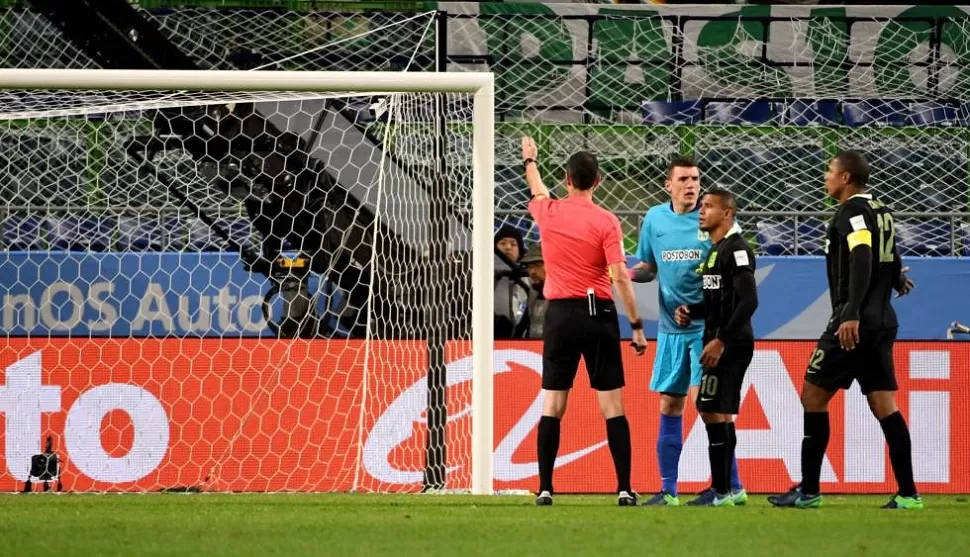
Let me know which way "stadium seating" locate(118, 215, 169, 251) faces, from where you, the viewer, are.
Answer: facing the viewer

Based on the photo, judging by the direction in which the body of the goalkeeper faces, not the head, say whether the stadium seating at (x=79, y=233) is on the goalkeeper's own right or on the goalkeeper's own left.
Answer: on the goalkeeper's own right

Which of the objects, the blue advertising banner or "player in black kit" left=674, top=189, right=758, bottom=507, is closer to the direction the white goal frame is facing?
the player in black kit

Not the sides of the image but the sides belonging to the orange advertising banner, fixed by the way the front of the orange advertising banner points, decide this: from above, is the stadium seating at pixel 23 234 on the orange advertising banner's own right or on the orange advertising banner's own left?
on the orange advertising banner's own right

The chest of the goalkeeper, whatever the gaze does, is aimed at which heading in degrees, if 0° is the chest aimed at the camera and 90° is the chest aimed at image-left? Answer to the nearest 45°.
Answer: approximately 0°

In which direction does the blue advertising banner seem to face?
toward the camera

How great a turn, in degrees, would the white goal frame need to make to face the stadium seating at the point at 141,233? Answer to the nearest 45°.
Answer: approximately 180°

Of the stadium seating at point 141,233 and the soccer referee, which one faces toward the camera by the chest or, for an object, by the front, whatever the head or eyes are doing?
the stadium seating

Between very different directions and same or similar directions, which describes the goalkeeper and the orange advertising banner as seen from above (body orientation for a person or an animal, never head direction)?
same or similar directions

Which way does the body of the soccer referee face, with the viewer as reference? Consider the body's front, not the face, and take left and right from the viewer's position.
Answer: facing away from the viewer

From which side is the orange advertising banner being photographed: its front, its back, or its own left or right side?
front

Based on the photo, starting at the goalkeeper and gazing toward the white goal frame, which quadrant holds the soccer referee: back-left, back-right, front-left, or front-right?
front-left

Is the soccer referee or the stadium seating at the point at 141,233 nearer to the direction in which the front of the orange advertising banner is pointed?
the soccer referee

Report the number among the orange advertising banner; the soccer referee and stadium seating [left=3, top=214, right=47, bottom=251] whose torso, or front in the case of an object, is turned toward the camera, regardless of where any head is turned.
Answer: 2

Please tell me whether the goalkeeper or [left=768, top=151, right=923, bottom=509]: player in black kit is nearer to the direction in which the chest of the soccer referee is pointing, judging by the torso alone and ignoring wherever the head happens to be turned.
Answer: the goalkeeper

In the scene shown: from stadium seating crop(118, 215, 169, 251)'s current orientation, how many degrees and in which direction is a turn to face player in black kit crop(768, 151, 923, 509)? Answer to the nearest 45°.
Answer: approximately 45° to its left

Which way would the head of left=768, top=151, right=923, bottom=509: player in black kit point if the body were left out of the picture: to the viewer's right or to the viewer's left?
to the viewer's left

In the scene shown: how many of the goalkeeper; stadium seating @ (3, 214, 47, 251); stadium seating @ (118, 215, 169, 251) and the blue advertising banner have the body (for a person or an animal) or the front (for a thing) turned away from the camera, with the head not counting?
0
